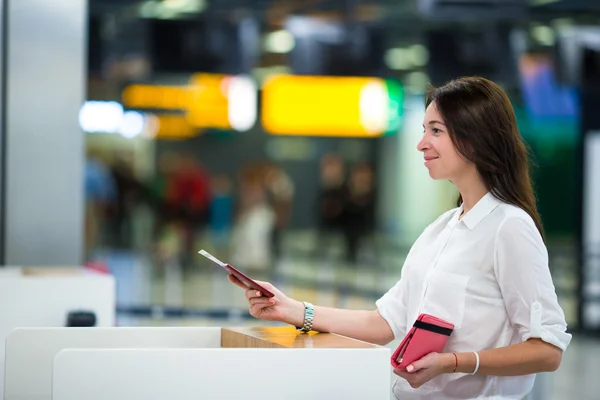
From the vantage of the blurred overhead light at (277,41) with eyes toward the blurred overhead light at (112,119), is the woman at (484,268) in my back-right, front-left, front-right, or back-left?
back-left

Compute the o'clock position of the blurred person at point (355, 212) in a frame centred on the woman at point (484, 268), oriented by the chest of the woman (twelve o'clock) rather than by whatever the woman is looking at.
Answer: The blurred person is roughly at 3 o'clock from the woman.

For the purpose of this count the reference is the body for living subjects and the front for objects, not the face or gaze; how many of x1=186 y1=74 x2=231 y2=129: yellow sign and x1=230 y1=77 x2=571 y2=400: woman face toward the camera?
1

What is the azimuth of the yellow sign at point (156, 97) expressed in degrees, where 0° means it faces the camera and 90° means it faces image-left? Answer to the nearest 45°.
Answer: approximately 0°

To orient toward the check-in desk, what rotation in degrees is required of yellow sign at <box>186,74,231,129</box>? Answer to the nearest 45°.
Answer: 0° — it already faces it

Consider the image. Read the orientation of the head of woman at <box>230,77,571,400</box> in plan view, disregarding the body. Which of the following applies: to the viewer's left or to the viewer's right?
to the viewer's left

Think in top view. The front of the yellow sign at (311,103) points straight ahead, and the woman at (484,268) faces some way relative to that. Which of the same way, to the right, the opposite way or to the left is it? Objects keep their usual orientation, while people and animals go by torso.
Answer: to the right

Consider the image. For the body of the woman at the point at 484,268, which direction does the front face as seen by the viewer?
to the viewer's left

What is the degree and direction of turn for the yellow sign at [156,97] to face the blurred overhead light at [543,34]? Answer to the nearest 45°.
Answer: approximately 45° to its left
